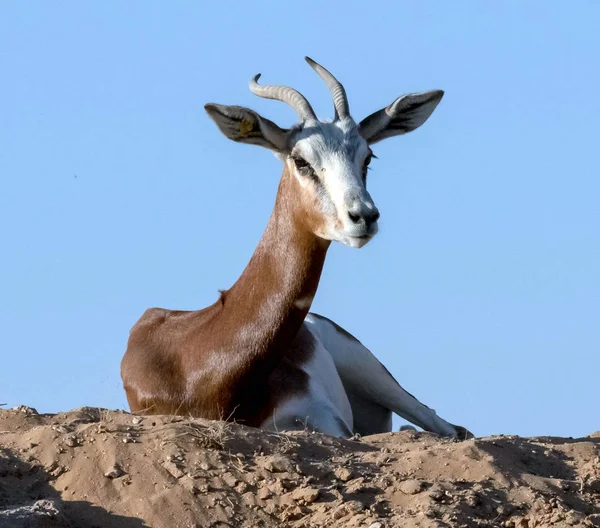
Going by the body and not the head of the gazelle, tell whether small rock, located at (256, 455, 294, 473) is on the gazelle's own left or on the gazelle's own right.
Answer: on the gazelle's own right

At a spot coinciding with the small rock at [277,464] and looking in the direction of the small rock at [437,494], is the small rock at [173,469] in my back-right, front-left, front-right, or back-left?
back-right

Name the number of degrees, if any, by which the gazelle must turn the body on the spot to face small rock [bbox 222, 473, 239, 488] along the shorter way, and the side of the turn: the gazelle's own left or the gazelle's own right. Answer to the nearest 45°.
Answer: approximately 45° to the gazelle's own right
